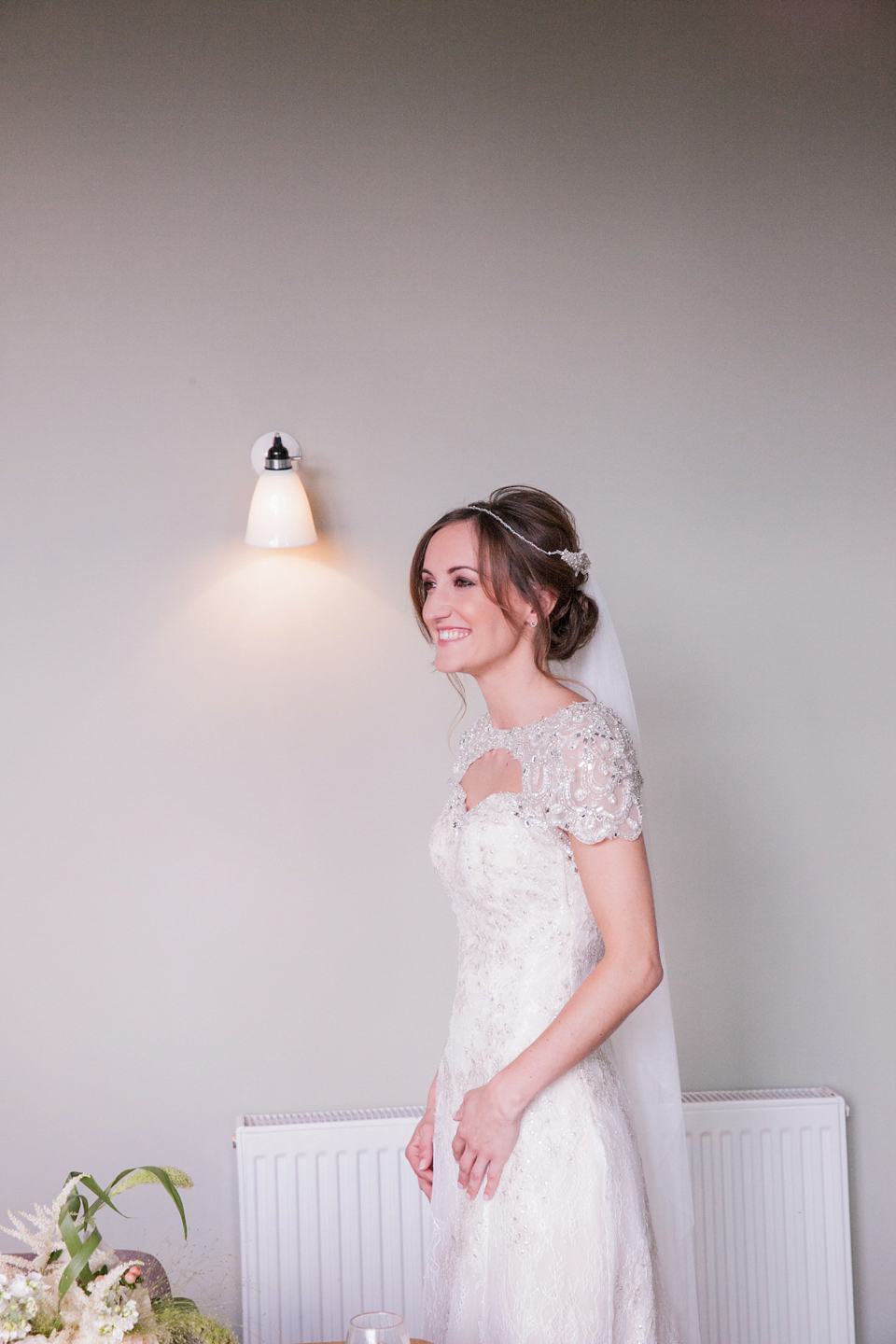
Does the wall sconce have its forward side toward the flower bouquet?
yes

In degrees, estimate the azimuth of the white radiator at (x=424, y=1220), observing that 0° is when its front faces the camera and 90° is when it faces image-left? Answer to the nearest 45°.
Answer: approximately 0°

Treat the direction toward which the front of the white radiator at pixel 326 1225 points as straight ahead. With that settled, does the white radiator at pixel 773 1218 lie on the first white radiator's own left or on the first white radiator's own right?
on the first white radiator's own left

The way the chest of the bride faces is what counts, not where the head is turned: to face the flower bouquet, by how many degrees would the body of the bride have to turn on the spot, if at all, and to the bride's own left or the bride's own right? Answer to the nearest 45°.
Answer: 0° — they already face it
